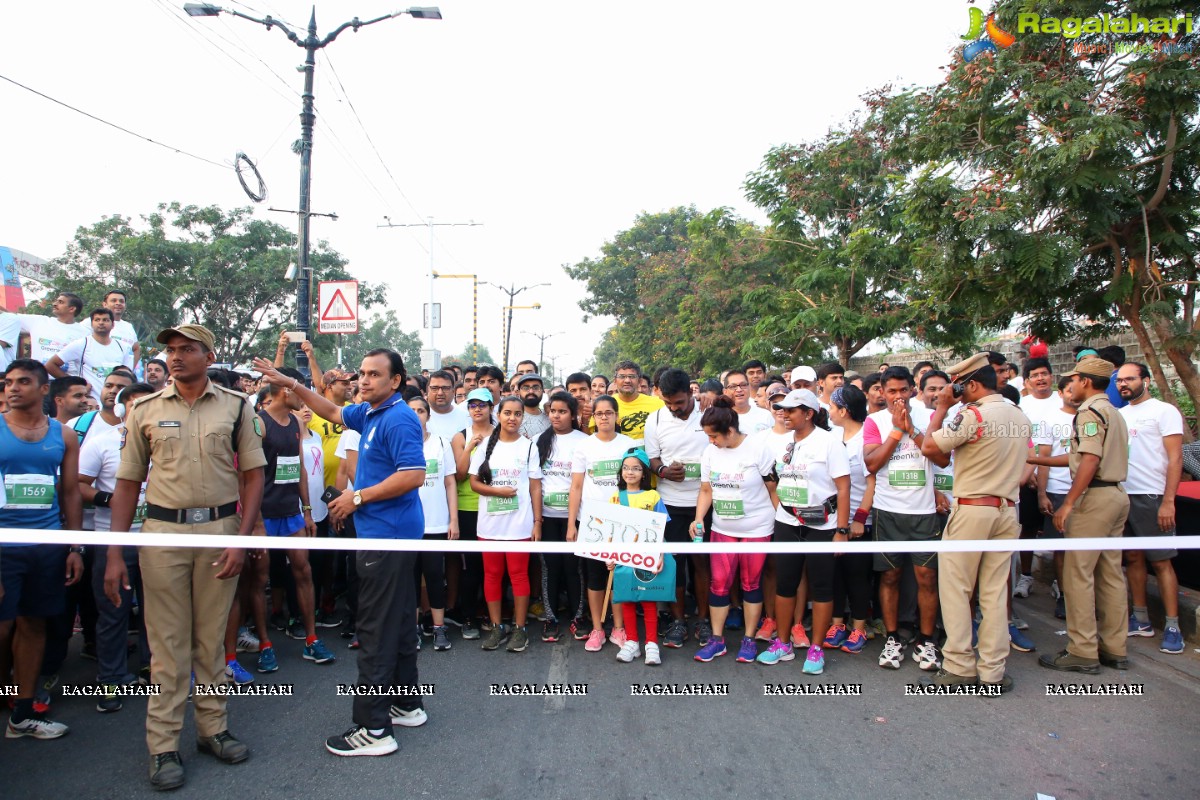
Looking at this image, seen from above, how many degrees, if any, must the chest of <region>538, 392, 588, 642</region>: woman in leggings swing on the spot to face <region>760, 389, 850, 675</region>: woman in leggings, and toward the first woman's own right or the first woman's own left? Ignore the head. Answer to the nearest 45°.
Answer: approximately 45° to the first woman's own left

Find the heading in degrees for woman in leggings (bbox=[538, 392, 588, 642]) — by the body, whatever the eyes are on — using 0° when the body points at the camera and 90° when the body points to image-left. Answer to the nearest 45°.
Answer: approximately 0°

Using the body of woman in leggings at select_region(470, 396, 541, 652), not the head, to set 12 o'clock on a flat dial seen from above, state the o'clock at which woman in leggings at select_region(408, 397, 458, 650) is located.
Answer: woman in leggings at select_region(408, 397, 458, 650) is roughly at 3 o'clock from woman in leggings at select_region(470, 396, 541, 652).

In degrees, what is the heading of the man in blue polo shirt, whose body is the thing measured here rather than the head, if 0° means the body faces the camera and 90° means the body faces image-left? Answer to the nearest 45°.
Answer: approximately 90°
